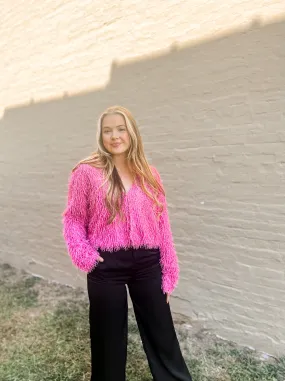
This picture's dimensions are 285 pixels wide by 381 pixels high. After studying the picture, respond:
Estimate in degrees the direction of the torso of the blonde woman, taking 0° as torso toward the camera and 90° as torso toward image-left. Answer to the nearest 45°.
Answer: approximately 0°
